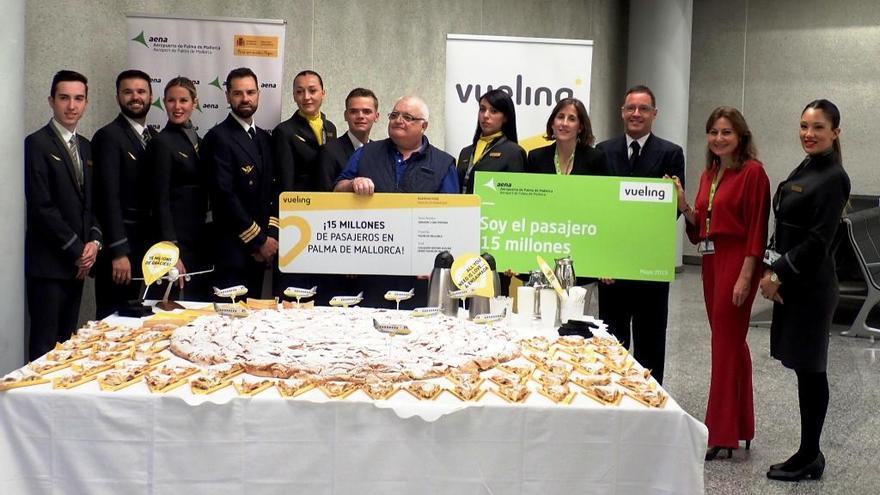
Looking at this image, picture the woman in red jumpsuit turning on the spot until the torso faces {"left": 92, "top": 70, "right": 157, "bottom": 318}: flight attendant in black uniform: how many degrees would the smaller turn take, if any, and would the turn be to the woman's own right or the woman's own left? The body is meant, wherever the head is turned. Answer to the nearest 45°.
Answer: approximately 45° to the woman's own right

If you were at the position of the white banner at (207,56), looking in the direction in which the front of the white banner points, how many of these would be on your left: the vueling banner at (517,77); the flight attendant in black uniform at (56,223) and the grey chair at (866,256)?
2

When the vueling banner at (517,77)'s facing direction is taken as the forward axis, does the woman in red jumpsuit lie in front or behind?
in front

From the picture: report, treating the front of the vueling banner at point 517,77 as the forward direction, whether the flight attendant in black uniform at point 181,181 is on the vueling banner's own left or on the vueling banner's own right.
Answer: on the vueling banner's own right

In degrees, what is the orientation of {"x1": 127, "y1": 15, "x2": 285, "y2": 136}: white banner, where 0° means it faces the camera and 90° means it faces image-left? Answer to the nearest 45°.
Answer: approximately 0°

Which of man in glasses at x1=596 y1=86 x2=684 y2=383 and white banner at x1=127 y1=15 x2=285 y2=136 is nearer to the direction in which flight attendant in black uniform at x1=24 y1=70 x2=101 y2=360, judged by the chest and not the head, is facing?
the man in glasses

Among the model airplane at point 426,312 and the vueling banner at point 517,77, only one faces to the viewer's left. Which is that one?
the model airplane

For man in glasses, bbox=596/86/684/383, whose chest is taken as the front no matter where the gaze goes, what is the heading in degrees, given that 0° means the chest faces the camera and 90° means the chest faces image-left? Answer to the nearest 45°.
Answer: approximately 0°

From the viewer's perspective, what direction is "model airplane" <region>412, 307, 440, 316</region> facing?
to the viewer's left
